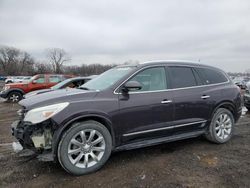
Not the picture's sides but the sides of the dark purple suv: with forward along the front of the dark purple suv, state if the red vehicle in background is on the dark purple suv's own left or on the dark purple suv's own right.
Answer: on the dark purple suv's own right

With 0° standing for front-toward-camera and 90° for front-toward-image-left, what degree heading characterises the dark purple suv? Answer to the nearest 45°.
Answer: approximately 45°
